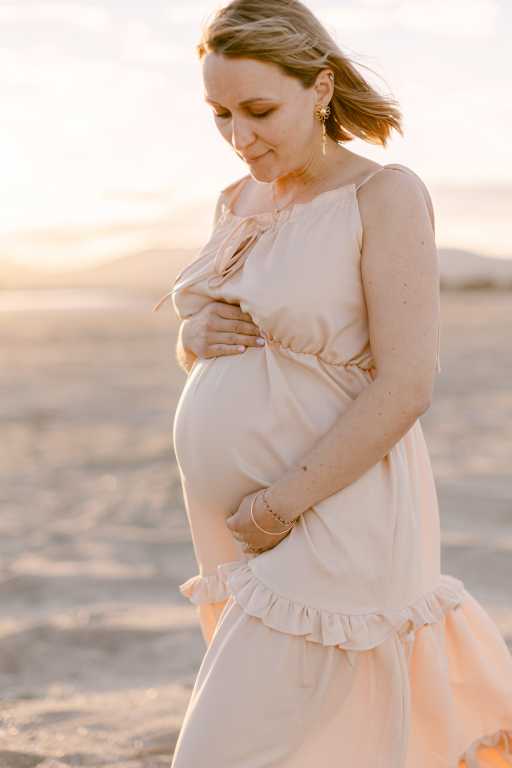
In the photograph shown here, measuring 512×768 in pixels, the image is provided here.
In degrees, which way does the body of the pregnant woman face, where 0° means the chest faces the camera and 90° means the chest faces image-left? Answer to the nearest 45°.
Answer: approximately 45°
